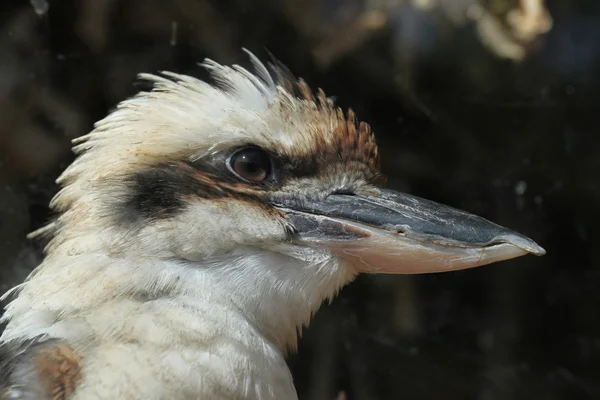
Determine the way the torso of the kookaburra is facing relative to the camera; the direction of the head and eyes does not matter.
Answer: to the viewer's right
